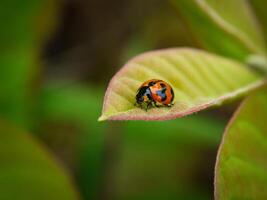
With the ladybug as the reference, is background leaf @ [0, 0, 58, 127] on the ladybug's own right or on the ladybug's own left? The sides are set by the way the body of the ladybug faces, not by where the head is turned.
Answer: on the ladybug's own right
